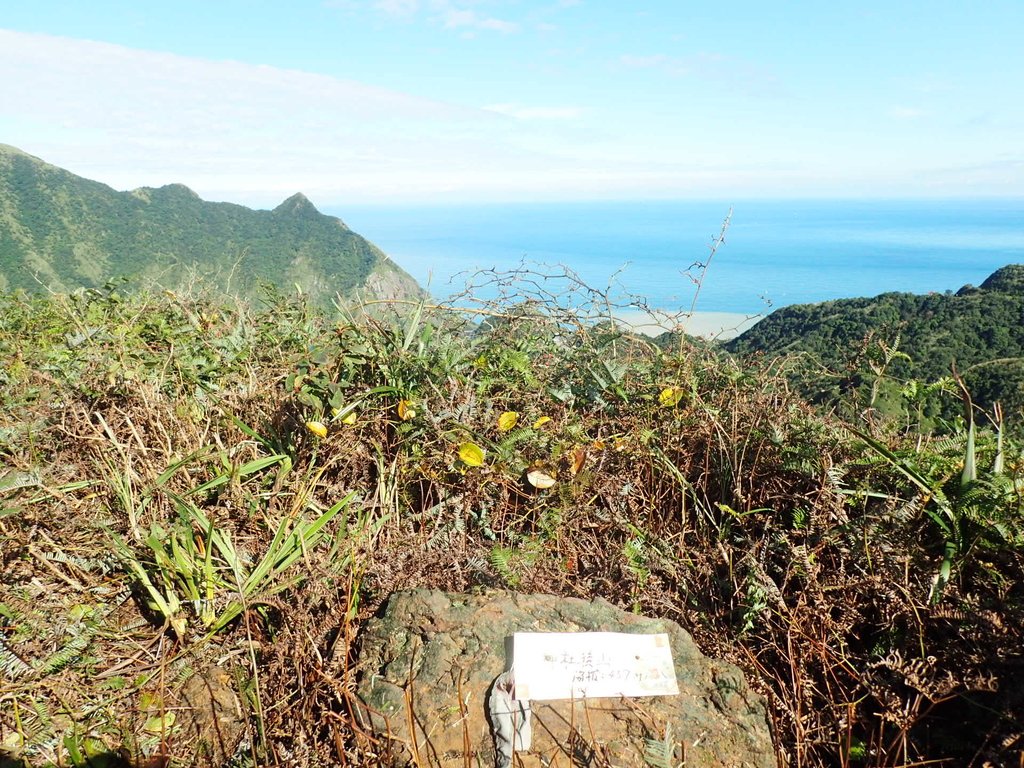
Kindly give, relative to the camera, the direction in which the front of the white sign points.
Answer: facing the viewer

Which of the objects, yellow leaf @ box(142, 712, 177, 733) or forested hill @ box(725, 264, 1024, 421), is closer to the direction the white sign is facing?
the yellow leaf

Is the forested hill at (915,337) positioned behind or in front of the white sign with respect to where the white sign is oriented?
behind

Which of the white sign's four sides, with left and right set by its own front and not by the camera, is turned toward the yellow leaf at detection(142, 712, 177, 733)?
right

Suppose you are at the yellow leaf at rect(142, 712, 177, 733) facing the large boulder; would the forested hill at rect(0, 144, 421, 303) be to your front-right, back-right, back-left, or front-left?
back-left

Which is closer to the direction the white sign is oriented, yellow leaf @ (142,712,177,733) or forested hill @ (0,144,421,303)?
the yellow leaf

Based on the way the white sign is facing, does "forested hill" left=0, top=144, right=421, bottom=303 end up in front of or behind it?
behind
